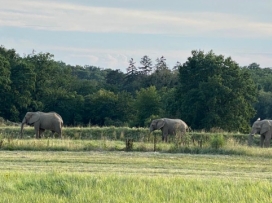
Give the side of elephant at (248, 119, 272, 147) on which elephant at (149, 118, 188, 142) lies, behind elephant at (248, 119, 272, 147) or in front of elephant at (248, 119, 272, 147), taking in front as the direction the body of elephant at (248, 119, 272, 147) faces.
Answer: in front

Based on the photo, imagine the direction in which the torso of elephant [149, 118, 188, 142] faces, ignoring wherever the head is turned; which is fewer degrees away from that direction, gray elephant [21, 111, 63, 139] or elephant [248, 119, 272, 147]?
the gray elephant

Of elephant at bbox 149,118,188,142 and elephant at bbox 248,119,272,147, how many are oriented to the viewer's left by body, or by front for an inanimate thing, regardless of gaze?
2

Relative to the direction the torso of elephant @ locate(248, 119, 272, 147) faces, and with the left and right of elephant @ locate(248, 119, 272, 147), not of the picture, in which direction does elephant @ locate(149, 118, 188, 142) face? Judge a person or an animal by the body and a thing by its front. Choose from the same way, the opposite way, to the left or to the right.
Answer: the same way

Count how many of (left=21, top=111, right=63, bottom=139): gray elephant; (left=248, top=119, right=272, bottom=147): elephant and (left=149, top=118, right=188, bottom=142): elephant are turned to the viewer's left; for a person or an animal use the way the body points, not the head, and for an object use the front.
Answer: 3

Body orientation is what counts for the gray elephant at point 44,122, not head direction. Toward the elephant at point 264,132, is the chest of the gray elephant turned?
no

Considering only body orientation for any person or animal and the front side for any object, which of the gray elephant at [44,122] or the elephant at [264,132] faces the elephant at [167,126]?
the elephant at [264,132]

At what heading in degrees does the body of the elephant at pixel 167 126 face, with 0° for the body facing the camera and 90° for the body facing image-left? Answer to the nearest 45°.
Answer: approximately 90°

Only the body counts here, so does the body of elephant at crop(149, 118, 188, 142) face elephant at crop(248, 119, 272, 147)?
no

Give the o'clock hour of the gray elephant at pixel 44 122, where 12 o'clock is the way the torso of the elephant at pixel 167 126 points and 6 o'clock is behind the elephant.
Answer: The gray elephant is roughly at 12 o'clock from the elephant.

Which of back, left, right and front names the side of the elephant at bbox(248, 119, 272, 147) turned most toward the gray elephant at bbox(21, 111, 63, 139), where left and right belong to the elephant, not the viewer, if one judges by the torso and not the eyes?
front

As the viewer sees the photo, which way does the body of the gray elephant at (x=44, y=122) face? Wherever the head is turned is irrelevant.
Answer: to the viewer's left

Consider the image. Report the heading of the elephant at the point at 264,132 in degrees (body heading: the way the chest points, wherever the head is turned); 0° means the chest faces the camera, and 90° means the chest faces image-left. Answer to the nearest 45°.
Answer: approximately 90°
